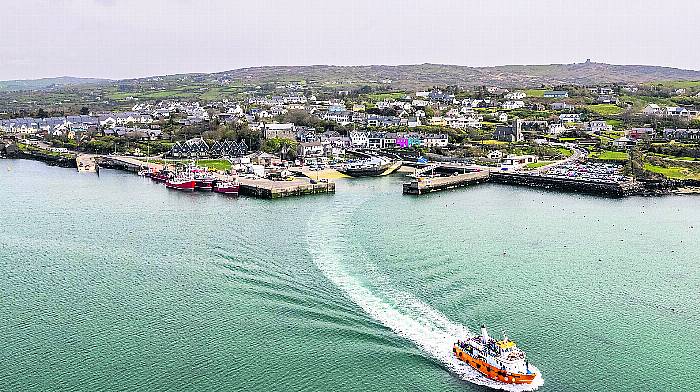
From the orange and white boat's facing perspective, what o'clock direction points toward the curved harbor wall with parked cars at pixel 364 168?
The curved harbor wall with parked cars is roughly at 7 o'clock from the orange and white boat.

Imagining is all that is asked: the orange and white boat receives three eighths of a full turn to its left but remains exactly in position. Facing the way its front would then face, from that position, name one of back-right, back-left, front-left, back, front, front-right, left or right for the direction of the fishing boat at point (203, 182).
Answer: front-left

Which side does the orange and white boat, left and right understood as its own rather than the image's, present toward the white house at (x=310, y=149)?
back

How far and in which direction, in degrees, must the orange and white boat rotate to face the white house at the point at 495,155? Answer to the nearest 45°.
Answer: approximately 135° to its left

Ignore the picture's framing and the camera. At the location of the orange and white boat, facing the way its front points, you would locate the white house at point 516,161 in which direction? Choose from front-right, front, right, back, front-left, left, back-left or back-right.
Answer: back-left

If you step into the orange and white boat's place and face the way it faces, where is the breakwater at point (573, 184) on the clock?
The breakwater is roughly at 8 o'clock from the orange and white boat.

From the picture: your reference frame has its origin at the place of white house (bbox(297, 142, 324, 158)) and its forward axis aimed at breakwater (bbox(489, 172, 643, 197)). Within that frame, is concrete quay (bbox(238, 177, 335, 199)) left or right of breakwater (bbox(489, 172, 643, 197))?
right

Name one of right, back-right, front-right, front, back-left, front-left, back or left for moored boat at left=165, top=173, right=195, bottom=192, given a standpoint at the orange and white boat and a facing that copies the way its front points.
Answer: back

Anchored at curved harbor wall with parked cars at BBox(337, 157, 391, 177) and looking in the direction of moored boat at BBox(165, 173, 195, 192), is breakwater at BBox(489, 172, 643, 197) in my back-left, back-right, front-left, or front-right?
back-left

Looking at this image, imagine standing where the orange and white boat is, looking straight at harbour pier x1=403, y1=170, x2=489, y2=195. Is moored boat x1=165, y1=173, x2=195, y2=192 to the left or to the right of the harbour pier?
left

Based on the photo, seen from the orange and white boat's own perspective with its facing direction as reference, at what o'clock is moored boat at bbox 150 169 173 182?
The moored boat is roughly at 6 o'clock from the orange and white boat.

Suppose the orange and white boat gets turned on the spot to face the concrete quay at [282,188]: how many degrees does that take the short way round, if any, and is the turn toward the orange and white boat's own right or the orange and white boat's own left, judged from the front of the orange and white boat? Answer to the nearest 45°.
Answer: approximately 180°

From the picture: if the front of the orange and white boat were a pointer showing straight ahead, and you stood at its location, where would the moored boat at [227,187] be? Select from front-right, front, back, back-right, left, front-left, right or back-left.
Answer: back

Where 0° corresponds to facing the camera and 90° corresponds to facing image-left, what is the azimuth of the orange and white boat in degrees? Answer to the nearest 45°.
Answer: approximately 315°
